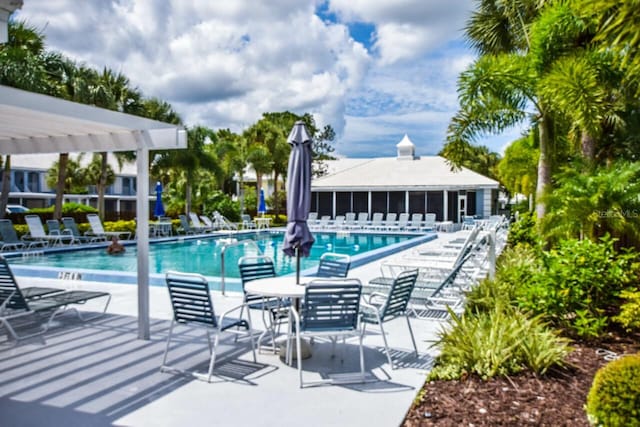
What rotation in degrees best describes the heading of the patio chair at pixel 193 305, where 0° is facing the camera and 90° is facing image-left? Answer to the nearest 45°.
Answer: approximately 225°

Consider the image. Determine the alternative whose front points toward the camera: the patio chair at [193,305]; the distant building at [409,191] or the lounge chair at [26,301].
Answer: the distant building

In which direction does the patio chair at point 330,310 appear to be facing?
away from the camera

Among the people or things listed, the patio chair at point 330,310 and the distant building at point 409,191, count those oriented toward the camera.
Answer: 1

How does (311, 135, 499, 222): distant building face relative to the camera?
toward the camera

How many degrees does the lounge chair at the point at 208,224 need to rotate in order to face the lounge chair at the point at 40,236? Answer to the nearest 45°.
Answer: approximately 90° to its right

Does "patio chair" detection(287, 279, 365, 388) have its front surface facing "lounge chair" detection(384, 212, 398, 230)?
yes

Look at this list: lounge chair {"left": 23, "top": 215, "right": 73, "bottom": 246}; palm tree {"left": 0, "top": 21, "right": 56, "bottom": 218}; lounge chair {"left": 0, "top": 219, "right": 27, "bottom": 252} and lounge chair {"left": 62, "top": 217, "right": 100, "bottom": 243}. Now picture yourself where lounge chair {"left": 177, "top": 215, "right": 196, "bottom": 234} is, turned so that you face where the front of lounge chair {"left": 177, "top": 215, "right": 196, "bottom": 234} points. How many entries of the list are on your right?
4

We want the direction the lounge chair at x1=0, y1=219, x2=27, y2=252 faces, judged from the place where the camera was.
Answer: facing the viewer and to the right of the viewer

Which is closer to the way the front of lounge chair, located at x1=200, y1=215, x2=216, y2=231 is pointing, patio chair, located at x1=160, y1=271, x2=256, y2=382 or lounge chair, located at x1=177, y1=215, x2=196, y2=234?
the patio chair

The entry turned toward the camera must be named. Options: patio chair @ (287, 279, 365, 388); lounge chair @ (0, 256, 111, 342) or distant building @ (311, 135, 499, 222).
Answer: the distant building

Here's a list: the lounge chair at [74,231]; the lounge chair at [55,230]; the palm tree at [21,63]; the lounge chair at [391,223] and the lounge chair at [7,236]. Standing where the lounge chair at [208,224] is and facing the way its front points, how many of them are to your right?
4

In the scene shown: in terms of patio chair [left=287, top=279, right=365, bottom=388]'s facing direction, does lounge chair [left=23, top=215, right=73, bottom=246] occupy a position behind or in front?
in front

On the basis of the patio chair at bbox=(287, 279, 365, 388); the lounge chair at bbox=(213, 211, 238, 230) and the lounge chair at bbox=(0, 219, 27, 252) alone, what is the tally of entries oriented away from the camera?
1

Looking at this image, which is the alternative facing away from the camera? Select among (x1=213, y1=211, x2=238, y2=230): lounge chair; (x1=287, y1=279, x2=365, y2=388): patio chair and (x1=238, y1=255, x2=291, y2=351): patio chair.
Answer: (x1=287, y1=279, x2=365, y2=388): patio chair
